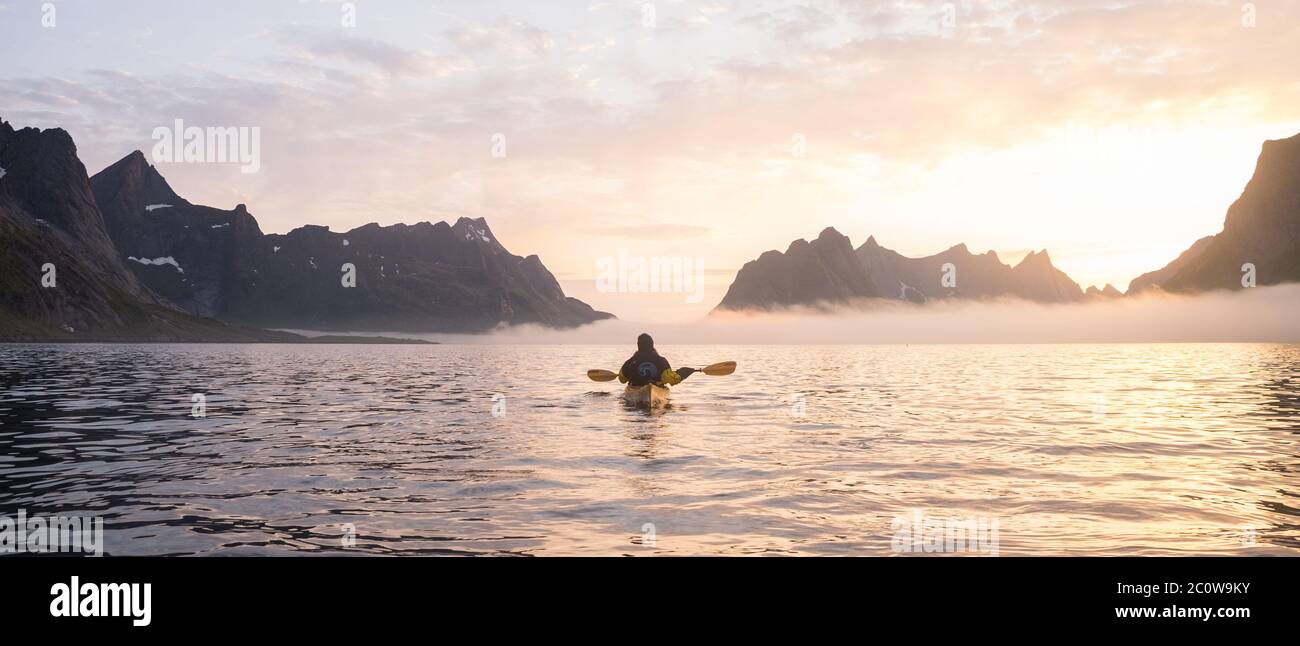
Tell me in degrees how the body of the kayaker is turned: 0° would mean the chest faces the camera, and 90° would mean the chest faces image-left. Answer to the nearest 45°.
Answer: approximately 180°

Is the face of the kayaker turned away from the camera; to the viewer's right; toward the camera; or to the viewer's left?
away from the camera
